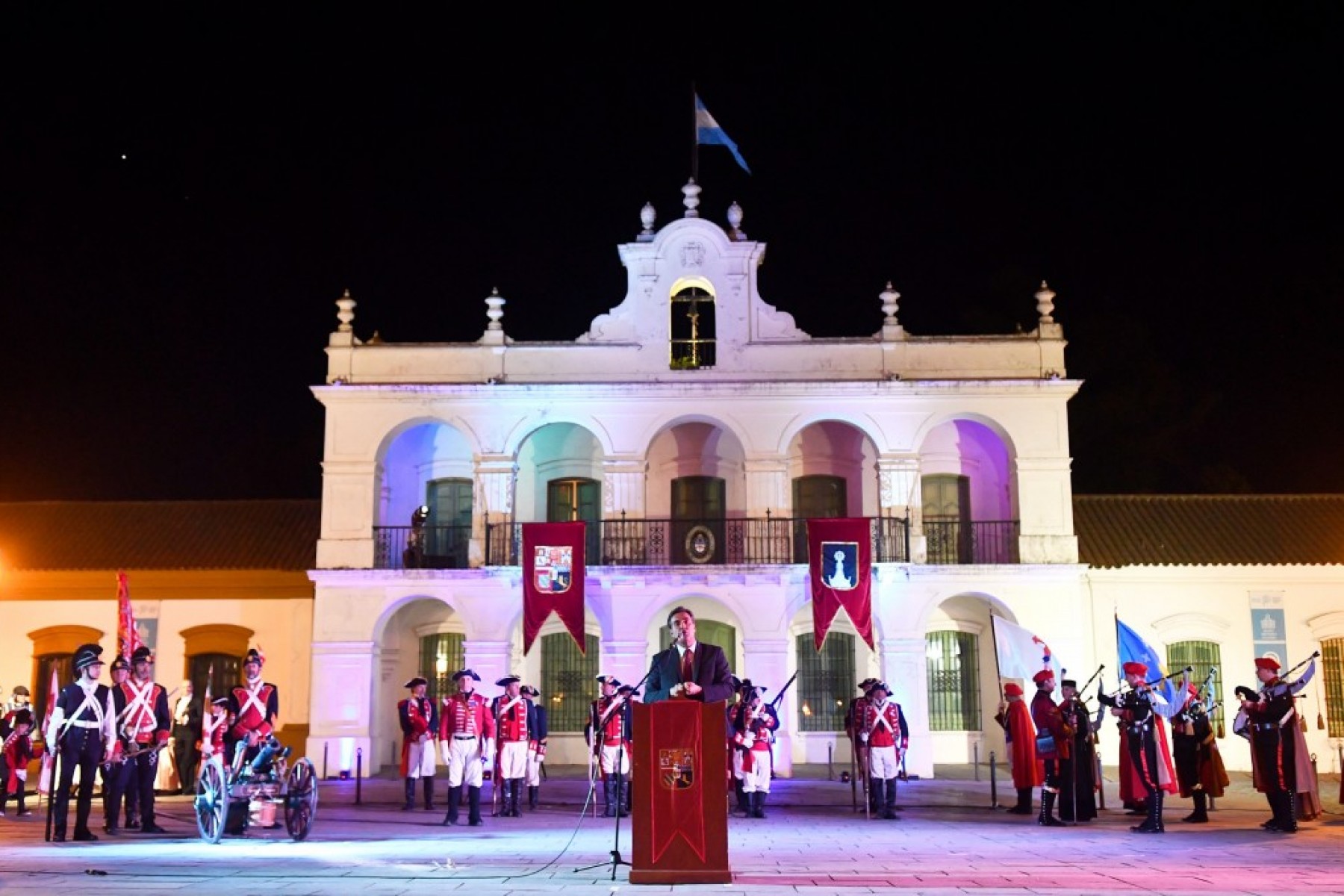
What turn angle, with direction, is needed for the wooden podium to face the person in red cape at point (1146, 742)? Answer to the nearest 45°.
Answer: approximately 135° to its left

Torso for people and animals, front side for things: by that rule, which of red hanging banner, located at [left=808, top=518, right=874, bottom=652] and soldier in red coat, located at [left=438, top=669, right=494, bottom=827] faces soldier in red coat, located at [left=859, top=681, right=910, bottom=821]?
the red hanging banner

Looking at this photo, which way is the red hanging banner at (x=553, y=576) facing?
toward the camera

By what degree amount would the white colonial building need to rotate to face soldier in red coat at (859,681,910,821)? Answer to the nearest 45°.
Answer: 0° — it already faces them

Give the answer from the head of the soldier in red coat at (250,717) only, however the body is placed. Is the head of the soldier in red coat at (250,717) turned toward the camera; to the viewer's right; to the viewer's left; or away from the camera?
toward the camera

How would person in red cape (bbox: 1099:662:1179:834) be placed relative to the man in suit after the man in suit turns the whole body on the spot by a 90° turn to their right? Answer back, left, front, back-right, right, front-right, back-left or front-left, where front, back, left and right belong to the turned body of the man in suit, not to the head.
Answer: back-right

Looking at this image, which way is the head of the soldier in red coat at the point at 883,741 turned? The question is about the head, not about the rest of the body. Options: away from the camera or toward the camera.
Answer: toward the camera

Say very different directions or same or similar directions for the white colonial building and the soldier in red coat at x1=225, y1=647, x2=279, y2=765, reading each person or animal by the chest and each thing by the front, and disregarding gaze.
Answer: same or similar directions

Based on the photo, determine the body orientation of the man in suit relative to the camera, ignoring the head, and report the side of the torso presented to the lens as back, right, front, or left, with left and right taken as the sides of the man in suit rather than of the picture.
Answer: front

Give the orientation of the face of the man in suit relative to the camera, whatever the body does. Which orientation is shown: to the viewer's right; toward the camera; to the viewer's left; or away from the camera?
toward the camera

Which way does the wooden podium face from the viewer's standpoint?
toward the camera

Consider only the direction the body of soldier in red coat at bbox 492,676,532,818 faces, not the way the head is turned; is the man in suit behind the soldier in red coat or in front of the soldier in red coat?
in front

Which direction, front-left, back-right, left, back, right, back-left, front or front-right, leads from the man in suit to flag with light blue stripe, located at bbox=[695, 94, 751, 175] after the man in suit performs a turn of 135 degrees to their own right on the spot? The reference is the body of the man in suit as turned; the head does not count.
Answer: front-right

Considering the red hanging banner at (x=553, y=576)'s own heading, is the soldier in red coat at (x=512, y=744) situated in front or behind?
in front

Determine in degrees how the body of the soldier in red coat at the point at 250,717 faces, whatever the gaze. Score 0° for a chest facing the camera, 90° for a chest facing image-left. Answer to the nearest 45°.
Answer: approximately 0°
